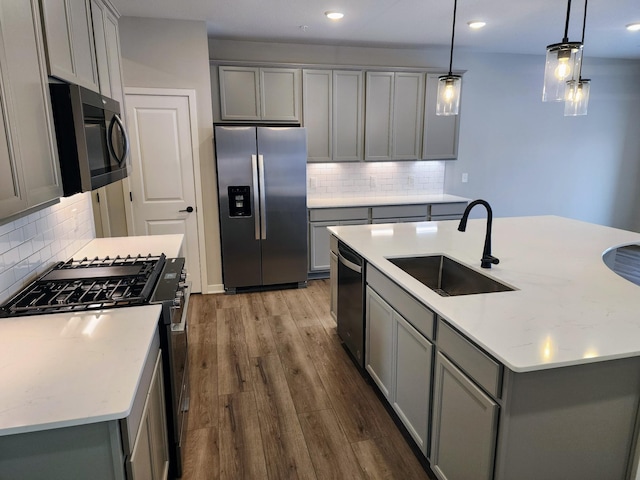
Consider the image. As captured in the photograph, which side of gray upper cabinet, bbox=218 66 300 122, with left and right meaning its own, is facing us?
front

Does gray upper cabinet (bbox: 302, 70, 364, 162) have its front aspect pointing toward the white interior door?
no

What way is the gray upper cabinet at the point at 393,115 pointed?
toward the camera

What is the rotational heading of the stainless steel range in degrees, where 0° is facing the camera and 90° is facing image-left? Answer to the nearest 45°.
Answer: approximately 270°

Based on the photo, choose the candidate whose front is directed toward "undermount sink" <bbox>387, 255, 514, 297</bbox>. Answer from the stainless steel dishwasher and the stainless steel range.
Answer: the stainless steel range

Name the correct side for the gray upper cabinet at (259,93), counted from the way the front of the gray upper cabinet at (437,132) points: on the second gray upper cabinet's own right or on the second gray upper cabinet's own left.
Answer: on the second gray upper cabinet's own right

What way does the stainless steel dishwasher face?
to the viewer's left

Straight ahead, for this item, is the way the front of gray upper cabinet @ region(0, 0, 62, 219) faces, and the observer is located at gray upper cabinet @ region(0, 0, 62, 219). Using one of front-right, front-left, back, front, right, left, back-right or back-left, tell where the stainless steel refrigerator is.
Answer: left

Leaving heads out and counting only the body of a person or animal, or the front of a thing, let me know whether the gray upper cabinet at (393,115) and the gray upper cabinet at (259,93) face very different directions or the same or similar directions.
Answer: same or similar directions

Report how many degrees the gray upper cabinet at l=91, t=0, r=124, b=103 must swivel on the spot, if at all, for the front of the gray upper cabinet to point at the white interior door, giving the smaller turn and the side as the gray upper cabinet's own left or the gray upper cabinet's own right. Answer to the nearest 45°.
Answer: approximately 90° to the gray upper cabinet's own left

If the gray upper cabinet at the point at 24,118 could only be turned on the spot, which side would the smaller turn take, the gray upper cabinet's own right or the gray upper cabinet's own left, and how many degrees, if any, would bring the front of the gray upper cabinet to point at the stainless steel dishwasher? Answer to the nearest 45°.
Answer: approximately 45° to the gray upper cabinet's own left

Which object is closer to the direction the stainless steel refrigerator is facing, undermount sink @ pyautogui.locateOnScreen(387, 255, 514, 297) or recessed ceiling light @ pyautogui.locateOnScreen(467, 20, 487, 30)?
the undermount sink

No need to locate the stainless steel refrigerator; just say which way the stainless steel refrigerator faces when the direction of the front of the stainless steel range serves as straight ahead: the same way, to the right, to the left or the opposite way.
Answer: to the right

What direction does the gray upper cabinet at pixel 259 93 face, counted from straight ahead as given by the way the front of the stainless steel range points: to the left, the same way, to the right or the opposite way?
to the right

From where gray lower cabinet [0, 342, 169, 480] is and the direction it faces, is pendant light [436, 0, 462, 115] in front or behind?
in front

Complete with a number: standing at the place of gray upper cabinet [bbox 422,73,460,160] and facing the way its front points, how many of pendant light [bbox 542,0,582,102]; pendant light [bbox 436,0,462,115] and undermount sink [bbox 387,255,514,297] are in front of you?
3

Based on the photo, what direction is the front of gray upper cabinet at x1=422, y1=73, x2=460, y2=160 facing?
toward the camera

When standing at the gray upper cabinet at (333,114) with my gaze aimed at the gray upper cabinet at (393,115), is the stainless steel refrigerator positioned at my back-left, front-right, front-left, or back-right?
back-right

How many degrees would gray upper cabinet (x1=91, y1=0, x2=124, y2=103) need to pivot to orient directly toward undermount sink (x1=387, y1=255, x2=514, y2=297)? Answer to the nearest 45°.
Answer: approximately 45° to its right
